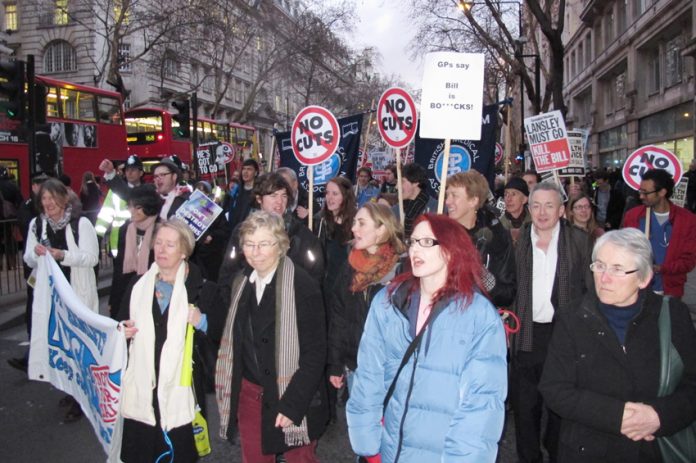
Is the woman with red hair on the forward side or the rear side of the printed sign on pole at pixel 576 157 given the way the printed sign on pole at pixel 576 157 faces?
on the forward side

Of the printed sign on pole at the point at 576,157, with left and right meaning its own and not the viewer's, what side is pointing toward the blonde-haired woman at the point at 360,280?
front

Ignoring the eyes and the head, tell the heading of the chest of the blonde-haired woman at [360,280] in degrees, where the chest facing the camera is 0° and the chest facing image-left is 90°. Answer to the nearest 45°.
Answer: approximately 45°

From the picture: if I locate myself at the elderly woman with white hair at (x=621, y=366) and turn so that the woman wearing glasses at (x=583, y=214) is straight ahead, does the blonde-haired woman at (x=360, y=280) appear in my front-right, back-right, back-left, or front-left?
front-left

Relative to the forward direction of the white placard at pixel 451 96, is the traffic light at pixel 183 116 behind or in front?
behind

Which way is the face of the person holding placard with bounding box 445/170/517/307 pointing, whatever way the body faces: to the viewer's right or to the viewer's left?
to the viewer's left

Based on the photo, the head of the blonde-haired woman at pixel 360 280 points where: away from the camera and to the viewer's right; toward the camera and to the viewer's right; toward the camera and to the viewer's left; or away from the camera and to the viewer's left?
toward the camera and to the viewer's left

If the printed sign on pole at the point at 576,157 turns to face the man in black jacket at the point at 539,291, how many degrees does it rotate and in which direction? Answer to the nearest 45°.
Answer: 0° — it already faces them

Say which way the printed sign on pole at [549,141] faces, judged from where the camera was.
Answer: facing the viewer

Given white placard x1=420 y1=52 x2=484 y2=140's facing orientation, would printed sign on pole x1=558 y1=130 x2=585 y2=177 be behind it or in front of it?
behind

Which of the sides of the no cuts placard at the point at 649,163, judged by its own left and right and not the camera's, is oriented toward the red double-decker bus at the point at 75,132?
right

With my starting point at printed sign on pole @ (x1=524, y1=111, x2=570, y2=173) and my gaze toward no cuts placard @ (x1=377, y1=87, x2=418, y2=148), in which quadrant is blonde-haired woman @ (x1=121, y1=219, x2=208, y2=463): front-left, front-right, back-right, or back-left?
front-left

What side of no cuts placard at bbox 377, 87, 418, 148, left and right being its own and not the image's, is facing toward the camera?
front

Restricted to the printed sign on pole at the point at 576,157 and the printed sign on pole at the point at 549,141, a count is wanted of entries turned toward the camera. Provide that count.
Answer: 2

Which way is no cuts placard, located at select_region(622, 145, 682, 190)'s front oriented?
toward the camera
